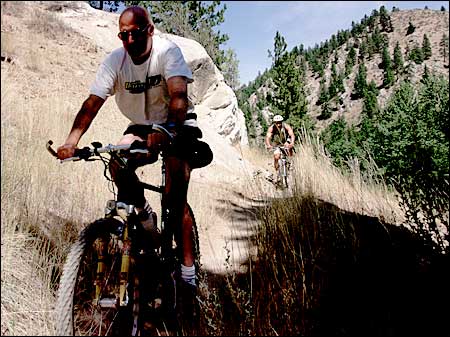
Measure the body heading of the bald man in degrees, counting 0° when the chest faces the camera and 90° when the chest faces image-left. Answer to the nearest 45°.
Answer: approximately 45°

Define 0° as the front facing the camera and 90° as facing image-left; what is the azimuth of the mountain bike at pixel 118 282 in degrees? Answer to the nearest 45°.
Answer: approximately 45°

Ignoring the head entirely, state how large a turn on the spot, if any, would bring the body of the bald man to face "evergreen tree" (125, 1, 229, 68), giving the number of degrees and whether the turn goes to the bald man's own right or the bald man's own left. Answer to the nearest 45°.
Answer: approximately 135° to the bald man's own right

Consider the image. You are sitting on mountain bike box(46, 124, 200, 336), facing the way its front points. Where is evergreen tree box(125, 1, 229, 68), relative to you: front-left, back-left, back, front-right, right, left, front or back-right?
back-right

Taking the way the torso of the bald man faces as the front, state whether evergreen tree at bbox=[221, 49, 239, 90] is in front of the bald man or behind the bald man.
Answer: behind
